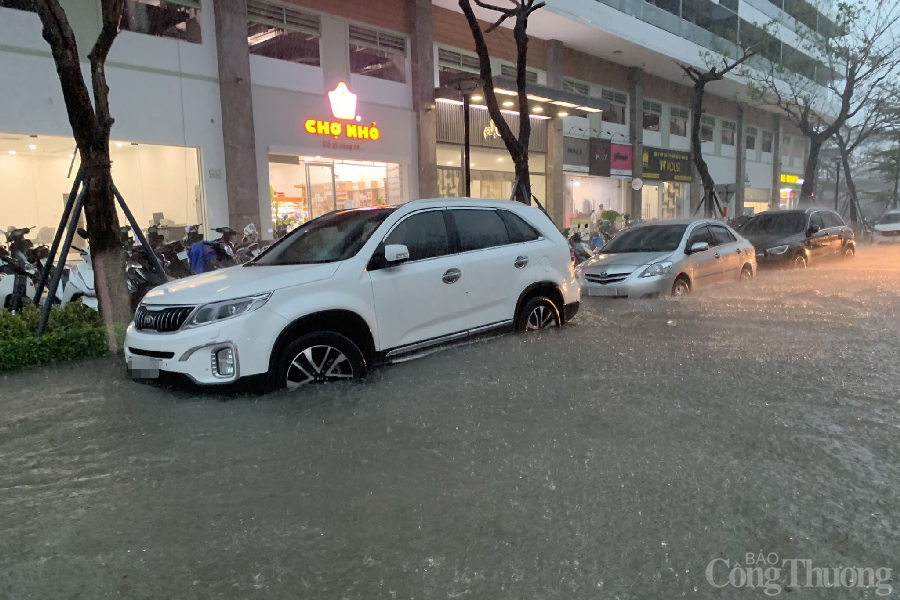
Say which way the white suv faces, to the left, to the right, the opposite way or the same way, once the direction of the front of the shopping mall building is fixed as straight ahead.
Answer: to the right

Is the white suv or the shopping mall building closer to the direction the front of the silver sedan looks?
the white suv

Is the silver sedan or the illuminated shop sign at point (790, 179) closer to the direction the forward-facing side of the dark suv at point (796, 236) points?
the silver sedan

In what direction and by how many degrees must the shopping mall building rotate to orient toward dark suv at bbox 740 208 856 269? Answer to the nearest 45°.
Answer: approximately 45° to its left

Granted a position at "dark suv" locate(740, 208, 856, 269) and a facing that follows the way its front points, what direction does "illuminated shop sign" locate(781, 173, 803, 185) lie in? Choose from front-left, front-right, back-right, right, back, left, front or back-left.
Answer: back-right

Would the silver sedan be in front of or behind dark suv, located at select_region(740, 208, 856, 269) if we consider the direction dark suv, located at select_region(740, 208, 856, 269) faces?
in front

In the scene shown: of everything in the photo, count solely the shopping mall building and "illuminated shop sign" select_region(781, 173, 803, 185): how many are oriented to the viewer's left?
0

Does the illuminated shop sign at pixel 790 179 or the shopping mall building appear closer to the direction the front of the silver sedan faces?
the shopping mall building

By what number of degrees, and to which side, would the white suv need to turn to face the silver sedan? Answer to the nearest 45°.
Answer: approximately 180°

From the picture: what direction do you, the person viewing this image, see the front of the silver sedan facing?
facing the viewer and to the left of the viewer

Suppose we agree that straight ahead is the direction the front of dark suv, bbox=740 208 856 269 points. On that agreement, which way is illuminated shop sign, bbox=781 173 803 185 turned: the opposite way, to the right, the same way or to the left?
to the left

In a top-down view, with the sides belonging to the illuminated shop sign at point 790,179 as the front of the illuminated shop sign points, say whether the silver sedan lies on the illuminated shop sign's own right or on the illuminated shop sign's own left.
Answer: on the illuminated shop sign's own right

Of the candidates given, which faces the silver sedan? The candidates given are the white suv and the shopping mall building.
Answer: the shopping mall building

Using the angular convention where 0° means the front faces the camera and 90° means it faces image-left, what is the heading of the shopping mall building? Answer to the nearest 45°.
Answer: approximately 315°
